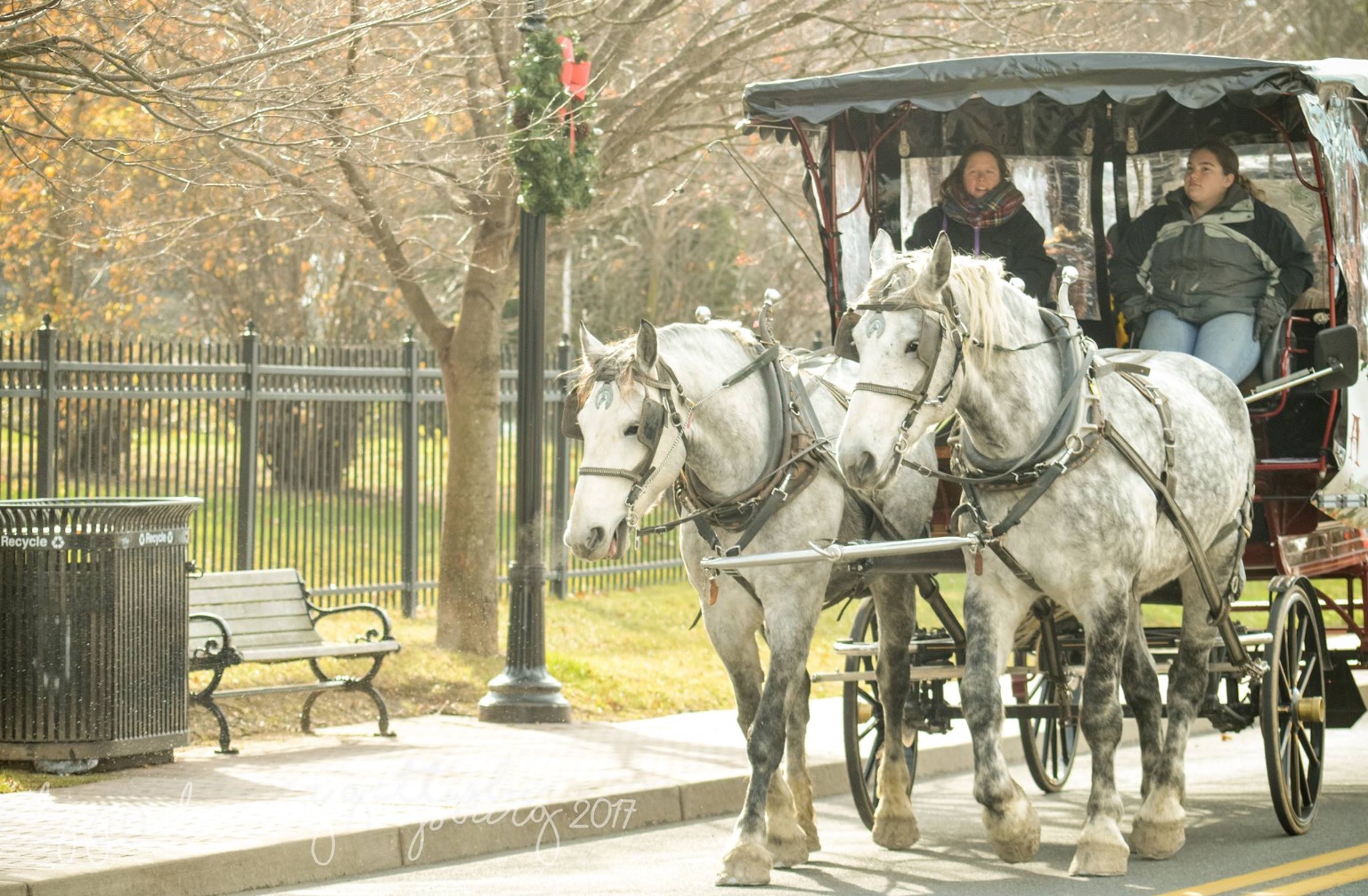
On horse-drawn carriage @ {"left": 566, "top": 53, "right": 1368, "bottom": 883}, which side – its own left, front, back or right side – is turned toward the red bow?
right

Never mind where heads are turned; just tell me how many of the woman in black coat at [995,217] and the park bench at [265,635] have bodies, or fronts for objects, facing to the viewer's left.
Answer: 0

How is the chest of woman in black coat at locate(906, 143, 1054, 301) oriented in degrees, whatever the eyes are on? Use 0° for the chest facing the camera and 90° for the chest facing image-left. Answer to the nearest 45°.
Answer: approximately 0°

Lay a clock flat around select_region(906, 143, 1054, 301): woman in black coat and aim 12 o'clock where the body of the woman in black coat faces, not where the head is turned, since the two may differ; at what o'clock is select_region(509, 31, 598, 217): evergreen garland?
The evergreen garland is roughly at 4 o'clock from the woman in black coat.

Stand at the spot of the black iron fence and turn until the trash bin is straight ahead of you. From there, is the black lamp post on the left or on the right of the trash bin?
left

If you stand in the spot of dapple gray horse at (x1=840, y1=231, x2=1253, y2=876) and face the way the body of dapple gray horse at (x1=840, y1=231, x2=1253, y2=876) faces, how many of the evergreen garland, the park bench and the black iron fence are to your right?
3

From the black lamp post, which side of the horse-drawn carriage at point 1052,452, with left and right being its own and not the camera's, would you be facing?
right

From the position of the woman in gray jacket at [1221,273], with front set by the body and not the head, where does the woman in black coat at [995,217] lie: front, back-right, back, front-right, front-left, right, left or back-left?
front-right

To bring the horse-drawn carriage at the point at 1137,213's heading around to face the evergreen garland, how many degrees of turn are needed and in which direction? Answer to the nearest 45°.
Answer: approximately 90° to its right

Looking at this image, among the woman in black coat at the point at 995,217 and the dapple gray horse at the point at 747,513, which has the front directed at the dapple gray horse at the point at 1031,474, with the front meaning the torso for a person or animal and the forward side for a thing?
the woman in black coat

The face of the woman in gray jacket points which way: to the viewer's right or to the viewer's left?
to the viewer's left

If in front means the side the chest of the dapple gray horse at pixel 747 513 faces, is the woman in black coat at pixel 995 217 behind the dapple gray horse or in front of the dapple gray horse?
behind

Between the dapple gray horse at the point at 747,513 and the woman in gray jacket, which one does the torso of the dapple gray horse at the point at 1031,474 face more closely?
the dapple gray horse

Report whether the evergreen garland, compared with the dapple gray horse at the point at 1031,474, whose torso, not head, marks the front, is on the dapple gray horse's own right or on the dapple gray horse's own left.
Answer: on the dapple gray horse's own right
